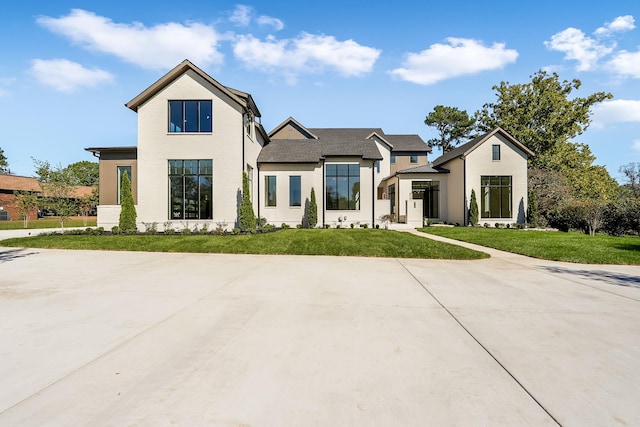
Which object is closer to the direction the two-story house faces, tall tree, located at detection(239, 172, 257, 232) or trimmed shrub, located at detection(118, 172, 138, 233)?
the tall tree

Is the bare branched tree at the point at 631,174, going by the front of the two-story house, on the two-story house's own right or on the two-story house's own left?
on the two-story house's own left

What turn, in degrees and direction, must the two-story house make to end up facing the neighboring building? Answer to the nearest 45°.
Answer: approximately 135° to its right

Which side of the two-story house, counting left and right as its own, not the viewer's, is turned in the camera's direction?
front

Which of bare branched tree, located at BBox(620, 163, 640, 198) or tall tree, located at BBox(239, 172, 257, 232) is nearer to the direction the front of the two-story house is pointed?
the tall tree

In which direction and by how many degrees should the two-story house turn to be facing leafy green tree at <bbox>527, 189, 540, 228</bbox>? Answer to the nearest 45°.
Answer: approximately 90° to its left

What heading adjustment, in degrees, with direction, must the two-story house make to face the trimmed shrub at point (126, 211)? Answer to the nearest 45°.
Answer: approximately 45° to its right

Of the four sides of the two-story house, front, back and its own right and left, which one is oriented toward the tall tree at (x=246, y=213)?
front
